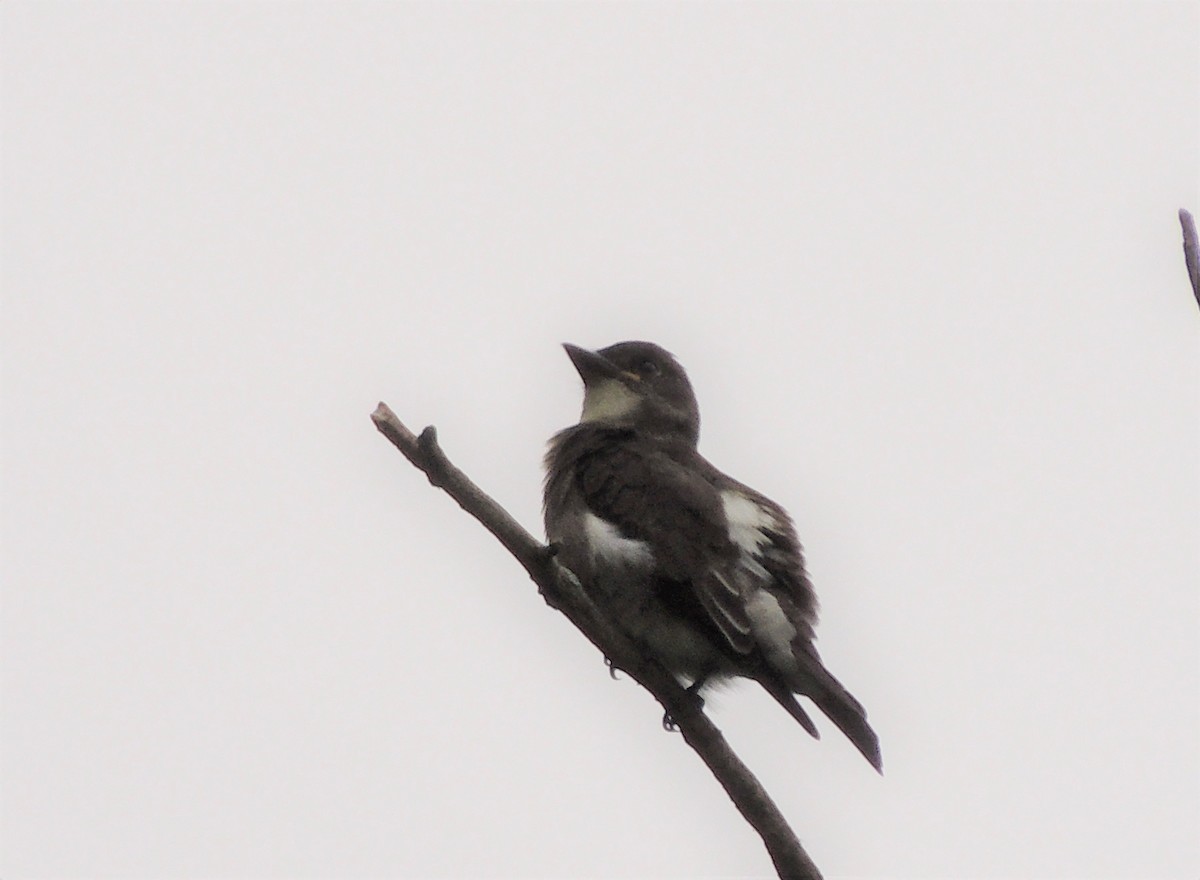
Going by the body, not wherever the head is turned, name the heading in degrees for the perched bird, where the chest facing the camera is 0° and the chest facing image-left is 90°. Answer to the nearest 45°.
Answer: approximately 90°
